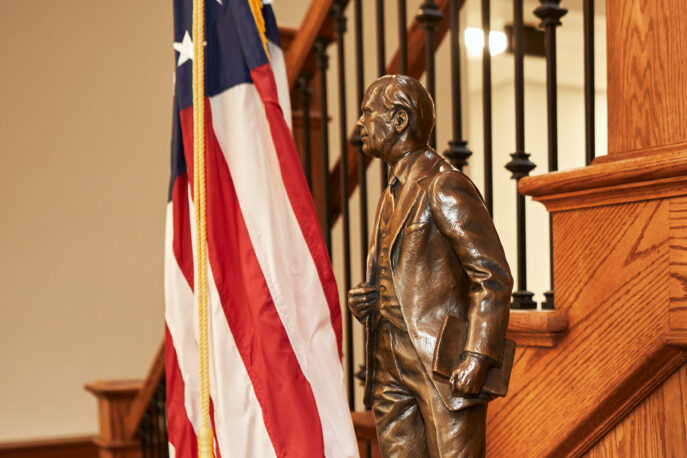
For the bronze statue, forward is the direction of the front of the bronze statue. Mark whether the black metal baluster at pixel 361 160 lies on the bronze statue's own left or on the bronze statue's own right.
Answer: on the bronze statue's own right

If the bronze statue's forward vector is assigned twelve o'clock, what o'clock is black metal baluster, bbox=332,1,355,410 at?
The black metal baluster is roughly at 4 o'clock from the bronze statue.

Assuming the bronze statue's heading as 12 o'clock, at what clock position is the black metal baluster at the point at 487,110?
The black metal baluster is roughly at 5 o'clock from the bronze statue.

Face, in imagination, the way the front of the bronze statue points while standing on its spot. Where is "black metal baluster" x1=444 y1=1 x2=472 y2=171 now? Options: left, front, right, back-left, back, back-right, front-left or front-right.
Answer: back-right

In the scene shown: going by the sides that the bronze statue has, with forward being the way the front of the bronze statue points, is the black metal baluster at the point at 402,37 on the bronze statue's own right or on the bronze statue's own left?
on the bronze statue's own right

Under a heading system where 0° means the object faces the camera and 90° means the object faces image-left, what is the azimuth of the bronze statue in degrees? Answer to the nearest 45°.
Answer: approximately 45°

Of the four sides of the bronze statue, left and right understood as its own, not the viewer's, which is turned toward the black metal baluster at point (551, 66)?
back

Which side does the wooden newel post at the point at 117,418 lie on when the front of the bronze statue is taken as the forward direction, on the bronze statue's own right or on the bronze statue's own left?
on the bronze statue's own right
